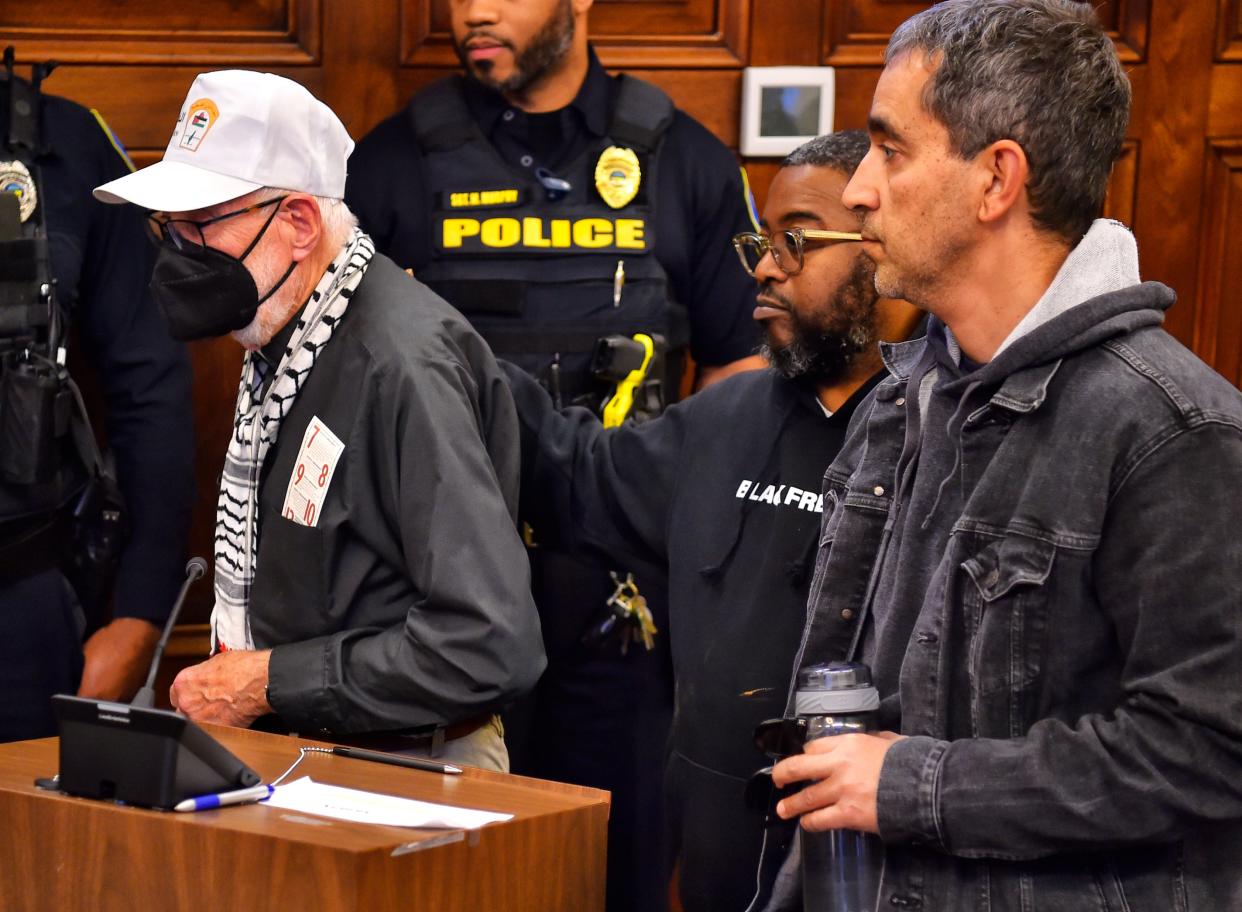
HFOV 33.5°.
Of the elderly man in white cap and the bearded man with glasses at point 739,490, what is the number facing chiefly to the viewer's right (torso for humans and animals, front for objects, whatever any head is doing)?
0

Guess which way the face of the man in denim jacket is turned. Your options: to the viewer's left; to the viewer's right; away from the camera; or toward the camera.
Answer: to the viewer's left

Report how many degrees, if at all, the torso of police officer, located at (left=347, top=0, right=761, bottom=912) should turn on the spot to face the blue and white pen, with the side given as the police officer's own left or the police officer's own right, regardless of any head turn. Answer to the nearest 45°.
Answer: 0° — they already face it

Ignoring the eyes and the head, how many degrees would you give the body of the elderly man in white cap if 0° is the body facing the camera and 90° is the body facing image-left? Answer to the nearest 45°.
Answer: approximately 45°

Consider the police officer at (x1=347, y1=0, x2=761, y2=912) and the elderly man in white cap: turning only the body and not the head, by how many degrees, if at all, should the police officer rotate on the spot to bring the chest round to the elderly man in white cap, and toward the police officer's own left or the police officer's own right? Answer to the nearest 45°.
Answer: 0° — they already face them

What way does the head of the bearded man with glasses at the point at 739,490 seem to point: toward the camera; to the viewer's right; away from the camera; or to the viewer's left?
to the viewer's left

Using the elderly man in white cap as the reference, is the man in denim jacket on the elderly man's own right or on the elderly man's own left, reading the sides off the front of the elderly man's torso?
on the elderly man's own left

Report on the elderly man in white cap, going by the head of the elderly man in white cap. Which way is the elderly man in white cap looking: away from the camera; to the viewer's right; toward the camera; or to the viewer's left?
to the viewer's left

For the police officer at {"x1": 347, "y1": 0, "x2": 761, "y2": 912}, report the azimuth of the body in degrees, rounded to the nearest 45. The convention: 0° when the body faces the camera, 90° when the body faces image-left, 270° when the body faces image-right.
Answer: approximately 0°

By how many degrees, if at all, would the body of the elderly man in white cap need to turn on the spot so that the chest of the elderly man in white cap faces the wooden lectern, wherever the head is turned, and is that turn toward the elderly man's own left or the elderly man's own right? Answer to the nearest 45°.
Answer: approximately 45° to the elderly man's own left
